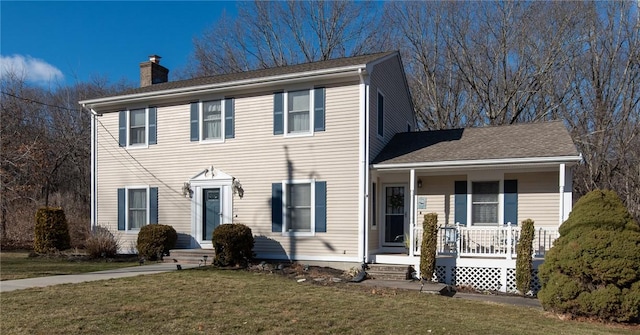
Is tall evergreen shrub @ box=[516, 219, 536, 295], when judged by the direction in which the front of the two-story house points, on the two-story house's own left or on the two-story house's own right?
on the two-story house's own left

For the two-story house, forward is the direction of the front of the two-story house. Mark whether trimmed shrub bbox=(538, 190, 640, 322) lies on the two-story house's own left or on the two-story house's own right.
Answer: on the two-story house's own left

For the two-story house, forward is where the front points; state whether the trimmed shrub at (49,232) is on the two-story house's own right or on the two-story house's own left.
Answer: on the two-story house's own right

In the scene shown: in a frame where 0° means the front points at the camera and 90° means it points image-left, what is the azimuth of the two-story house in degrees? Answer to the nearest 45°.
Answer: approximately 45°
